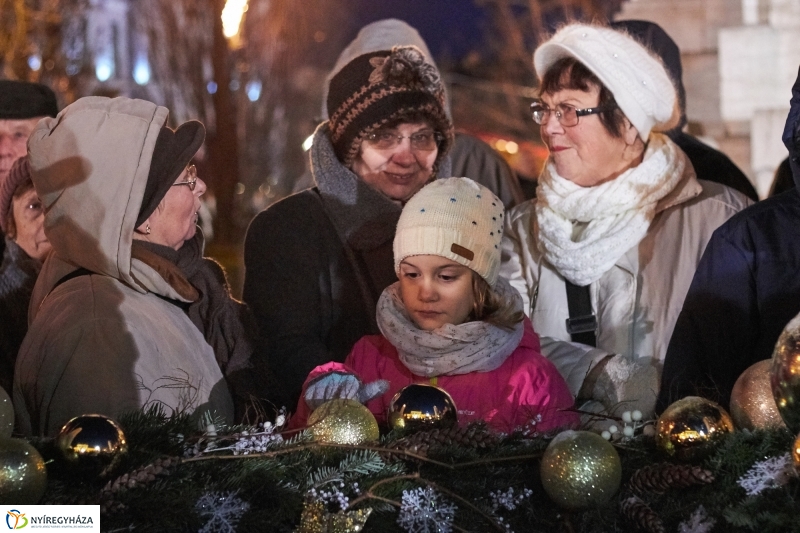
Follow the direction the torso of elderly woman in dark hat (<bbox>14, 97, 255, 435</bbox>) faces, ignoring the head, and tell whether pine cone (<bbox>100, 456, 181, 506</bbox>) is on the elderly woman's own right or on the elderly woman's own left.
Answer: on the elderly woman's own right

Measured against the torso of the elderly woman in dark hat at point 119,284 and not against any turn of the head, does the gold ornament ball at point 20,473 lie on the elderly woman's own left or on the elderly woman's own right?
on the elderly woman's own right

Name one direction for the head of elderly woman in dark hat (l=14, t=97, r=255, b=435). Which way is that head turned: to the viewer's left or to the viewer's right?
to the viewer's right

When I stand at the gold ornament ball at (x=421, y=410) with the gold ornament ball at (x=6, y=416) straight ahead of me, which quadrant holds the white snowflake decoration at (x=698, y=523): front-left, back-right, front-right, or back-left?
back-left

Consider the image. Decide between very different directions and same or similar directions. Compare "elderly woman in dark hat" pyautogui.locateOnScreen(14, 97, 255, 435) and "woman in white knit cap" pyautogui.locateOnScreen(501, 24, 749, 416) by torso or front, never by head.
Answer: very different directions

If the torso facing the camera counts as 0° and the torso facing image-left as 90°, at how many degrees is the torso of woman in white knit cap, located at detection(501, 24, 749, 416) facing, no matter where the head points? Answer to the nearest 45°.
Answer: approximately 45°

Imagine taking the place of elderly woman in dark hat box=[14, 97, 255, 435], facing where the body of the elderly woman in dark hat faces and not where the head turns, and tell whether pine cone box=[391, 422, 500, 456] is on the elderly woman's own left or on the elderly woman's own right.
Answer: on the elderly woman's own right

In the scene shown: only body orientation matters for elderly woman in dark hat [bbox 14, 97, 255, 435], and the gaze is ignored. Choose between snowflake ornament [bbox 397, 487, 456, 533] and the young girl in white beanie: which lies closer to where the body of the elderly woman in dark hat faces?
the young girl in white beanie

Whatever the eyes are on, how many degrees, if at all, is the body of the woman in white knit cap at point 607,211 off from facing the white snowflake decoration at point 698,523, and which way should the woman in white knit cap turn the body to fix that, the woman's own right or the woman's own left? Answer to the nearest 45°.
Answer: approximately 45° to the woman's own left

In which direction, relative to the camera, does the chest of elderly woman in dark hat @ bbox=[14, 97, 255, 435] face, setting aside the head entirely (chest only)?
to the viewer's right

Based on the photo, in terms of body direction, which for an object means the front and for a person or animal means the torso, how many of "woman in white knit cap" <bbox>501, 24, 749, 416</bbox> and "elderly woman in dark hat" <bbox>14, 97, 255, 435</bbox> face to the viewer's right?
1

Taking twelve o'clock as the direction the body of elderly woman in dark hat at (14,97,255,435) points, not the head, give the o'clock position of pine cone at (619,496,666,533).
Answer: The pine cone is roughly at 2 o'clock from the elderly woman in dark hat.
